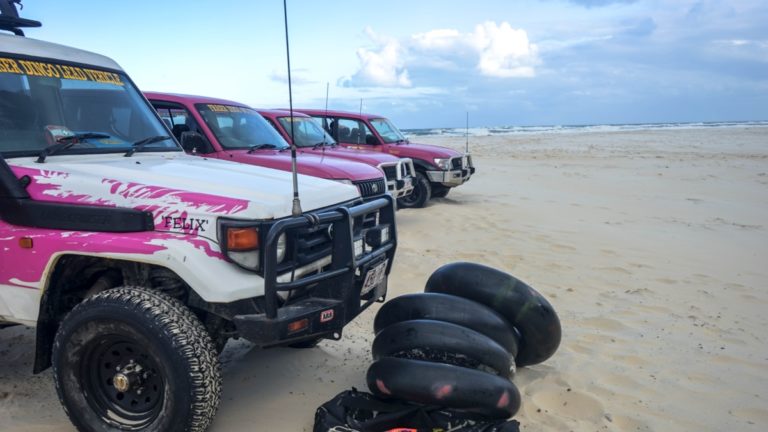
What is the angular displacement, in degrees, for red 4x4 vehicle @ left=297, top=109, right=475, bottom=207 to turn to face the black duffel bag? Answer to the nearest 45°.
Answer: approximately 45° to its right

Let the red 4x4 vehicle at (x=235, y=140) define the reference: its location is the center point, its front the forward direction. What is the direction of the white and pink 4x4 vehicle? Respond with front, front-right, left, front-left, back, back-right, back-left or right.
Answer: front-right

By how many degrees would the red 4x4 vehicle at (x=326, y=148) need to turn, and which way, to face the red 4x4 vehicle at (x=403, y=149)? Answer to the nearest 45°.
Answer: approximately 90° to its left

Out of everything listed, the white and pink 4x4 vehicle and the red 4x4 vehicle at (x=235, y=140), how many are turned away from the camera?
0

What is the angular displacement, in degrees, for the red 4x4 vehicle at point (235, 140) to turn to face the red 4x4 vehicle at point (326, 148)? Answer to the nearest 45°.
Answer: approximately 90° to its left

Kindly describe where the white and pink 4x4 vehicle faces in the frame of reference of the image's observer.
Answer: facing the viewer and to the right of the viewer

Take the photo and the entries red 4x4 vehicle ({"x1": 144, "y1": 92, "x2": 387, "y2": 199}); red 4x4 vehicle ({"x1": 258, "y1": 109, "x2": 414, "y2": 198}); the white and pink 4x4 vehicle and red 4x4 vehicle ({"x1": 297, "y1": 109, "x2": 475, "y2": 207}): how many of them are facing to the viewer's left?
0

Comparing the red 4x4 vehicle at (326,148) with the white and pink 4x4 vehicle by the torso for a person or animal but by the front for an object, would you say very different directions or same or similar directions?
same or similar directions

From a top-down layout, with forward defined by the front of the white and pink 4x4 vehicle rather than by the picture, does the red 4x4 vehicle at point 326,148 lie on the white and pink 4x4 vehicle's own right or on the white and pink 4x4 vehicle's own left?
on the white and pink 4x4 vehicle's own left

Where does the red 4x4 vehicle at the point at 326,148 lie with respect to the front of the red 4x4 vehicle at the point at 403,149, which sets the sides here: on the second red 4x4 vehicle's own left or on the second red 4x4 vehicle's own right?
on the second red 4x4 vehicle's own right

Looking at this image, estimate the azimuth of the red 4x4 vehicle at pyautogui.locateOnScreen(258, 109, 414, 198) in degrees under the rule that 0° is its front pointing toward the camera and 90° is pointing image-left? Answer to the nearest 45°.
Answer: approximately 315°

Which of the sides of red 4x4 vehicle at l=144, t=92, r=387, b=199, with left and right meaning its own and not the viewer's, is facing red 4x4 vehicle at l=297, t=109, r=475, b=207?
left

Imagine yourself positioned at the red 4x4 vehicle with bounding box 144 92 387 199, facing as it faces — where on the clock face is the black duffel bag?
The black duffel bag is roughly at 1 o'clock from the red 4x4 vehicle.

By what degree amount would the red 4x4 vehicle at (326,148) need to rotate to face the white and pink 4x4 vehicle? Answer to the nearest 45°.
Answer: approximately 45° to its right

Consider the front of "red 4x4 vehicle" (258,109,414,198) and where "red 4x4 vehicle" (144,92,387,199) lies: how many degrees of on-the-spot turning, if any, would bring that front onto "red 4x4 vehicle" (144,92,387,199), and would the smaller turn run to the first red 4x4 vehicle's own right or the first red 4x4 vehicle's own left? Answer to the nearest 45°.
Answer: approximately 90° to the first red 4x4 vehicle's own right

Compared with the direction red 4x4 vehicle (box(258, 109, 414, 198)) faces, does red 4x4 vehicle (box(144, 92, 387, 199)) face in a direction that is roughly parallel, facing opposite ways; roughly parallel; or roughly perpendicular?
roughly parallel

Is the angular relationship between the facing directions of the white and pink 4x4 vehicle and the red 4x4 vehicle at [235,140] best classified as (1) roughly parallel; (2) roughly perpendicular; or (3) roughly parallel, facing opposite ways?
roughly parallel
